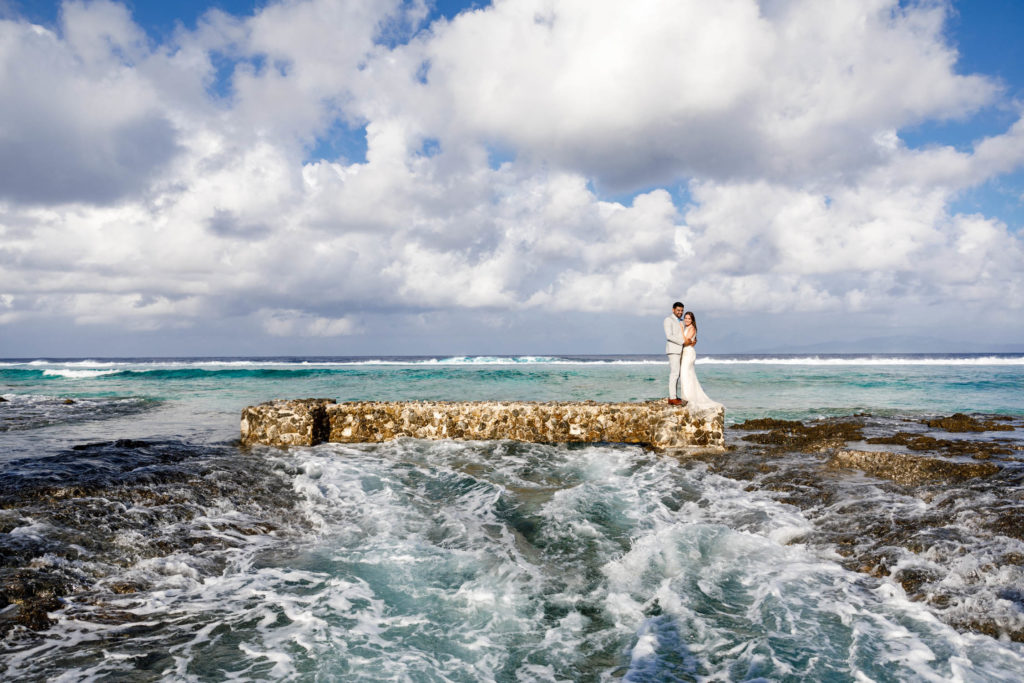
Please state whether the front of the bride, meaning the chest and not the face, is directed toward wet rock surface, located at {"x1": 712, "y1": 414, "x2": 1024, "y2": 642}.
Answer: no

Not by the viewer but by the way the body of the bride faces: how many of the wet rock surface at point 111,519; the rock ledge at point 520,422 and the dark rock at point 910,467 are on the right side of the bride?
0

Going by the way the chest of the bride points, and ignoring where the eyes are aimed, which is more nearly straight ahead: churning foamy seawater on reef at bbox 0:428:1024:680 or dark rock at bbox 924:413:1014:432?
the churning foamy seawater on reef

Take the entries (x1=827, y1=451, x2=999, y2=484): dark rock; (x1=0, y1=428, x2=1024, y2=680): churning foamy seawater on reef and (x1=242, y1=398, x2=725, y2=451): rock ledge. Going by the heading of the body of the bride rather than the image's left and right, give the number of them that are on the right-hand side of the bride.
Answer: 0

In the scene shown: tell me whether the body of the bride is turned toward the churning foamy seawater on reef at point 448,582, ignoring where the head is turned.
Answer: no

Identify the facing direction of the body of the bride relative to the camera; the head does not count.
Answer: to the viewer's left

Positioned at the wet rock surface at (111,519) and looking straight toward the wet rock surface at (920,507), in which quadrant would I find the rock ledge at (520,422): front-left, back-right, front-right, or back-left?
front-left

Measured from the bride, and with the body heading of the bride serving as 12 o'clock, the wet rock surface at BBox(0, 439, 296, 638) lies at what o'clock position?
The wet rock surface is roughly at 10 o'clock from the bride.

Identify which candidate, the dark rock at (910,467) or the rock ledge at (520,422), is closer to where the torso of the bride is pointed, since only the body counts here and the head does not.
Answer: the rock ledge
